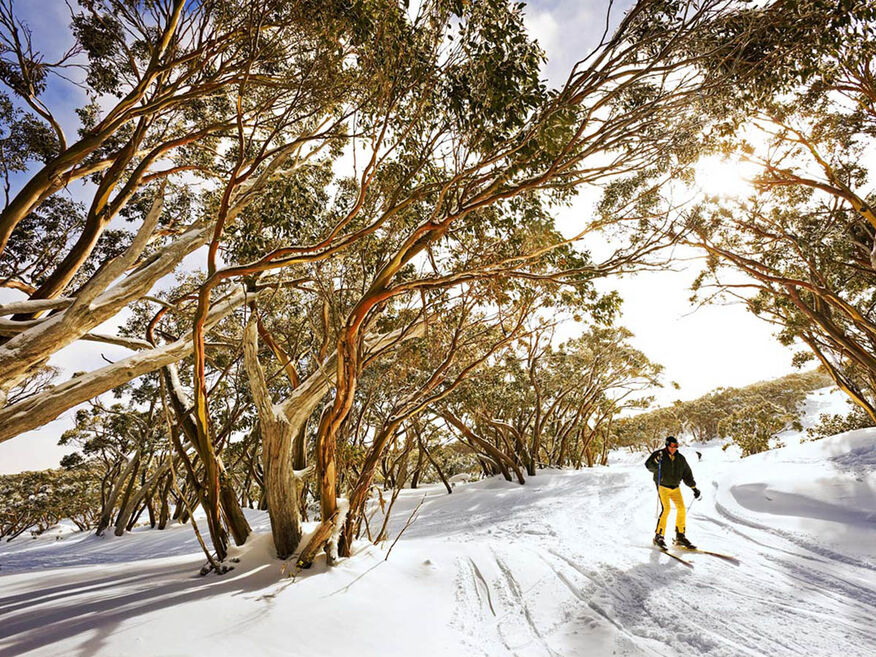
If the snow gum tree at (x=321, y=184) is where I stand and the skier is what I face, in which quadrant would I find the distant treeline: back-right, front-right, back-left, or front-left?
front-left

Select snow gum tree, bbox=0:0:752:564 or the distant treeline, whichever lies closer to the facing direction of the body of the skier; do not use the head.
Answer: the snow gum tree

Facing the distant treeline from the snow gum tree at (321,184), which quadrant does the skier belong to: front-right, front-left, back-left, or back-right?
front-right

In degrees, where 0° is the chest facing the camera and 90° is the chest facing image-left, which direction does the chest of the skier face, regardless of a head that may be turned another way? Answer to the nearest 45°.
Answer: approximately 315°

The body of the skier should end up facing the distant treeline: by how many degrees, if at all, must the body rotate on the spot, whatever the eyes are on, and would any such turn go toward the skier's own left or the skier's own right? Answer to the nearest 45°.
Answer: approximately 135° to the skier's own left

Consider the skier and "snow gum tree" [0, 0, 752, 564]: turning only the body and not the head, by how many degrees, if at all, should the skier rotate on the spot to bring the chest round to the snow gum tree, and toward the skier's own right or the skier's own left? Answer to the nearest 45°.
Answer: approximately 90° to the skier's own right

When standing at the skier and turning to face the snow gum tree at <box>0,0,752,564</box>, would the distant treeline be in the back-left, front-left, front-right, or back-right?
back-right

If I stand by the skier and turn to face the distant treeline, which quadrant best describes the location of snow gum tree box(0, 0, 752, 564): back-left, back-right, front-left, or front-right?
back-left
